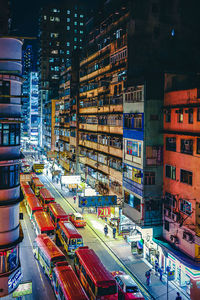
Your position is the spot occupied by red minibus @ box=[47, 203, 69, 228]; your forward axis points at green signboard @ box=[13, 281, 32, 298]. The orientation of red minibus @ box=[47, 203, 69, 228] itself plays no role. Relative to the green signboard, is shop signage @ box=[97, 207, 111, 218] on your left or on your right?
left

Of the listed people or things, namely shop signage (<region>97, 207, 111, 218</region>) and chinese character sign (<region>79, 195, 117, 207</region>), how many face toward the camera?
2

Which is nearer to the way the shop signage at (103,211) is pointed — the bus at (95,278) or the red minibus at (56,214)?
the bus

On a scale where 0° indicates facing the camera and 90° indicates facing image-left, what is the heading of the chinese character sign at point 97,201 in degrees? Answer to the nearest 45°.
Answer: approximately 0°

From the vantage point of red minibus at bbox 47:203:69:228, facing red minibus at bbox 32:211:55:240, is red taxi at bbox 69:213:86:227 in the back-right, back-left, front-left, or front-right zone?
back-left

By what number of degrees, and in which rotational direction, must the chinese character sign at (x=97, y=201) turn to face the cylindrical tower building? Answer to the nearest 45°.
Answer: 0° — it already faces it
